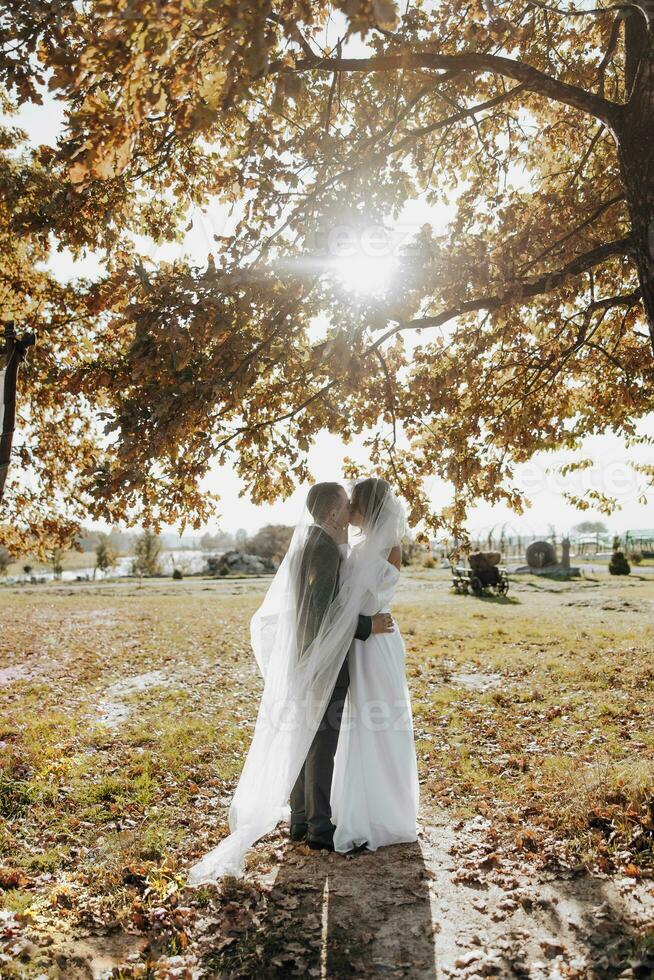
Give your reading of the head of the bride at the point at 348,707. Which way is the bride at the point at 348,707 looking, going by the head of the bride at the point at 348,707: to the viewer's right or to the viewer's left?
to the viewer's left

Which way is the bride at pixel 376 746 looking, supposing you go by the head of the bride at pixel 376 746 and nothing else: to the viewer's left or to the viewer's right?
to the viewer's left

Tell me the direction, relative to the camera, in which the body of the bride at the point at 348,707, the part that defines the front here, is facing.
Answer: to the viewer's left
